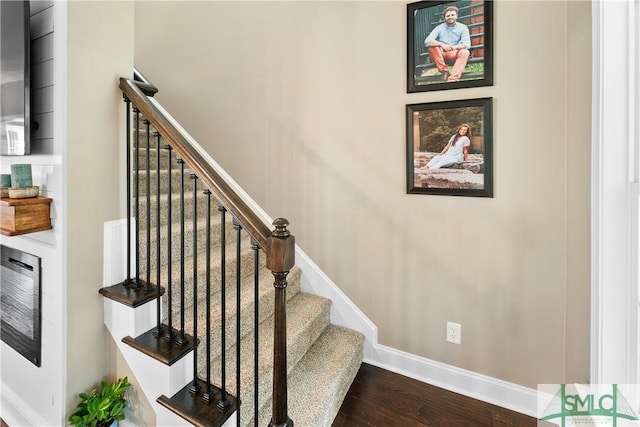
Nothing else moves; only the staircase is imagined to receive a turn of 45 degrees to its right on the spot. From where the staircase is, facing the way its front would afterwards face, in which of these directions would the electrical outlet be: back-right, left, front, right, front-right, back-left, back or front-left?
left

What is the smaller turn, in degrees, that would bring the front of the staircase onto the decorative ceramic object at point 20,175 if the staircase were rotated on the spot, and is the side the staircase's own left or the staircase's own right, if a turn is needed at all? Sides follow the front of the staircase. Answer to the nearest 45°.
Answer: approximately 135° to the staircase's own right

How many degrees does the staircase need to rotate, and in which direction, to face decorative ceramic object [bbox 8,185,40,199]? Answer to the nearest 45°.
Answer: approximately 135° to its right
